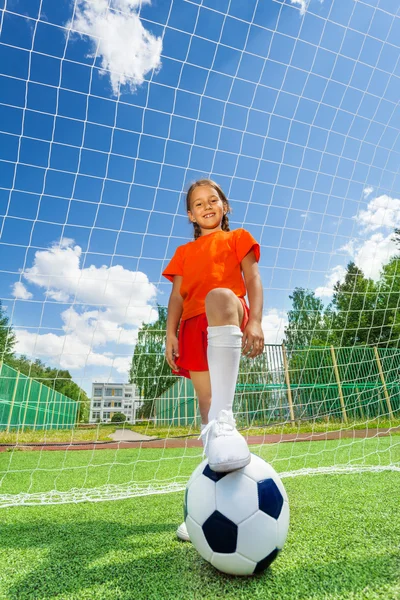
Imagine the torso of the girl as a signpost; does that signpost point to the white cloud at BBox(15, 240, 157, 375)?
no

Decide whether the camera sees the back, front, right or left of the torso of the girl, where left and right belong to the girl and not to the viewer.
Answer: front

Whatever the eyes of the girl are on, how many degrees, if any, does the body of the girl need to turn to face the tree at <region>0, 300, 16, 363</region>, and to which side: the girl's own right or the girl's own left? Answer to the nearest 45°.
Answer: approximately 135° to the girl's own right

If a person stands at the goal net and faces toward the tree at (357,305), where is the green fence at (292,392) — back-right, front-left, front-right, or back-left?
front-left

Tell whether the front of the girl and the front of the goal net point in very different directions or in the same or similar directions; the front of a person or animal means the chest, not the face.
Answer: same or similar directions

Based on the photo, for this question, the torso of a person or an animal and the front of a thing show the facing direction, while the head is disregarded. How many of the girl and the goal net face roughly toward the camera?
2

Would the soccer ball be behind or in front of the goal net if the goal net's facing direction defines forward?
in front

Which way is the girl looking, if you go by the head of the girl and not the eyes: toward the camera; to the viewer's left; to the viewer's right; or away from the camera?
toward the camera

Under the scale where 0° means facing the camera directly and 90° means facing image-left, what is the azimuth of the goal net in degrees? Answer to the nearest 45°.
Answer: approximately 0°

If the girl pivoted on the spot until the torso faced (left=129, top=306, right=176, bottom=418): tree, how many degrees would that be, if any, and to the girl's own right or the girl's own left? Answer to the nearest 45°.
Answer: approximately 180°

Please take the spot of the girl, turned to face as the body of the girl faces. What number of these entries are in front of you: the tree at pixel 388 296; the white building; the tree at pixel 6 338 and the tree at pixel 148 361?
0

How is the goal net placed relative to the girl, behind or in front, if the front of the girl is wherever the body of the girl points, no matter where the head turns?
behind
